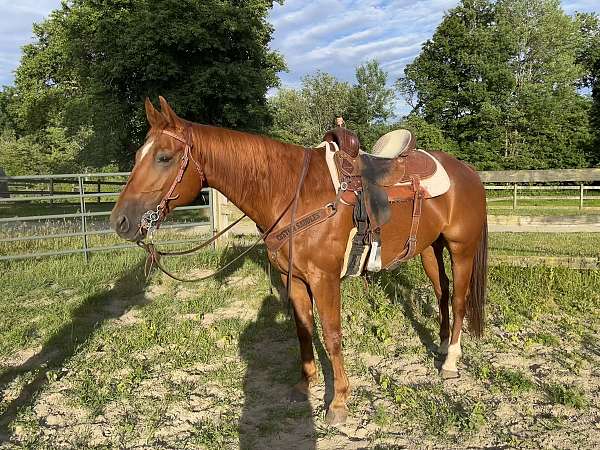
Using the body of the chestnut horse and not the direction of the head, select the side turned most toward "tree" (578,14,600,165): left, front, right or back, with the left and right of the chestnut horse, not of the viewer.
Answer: back

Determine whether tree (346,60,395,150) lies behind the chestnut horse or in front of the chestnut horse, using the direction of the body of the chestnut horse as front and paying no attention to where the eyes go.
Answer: behind

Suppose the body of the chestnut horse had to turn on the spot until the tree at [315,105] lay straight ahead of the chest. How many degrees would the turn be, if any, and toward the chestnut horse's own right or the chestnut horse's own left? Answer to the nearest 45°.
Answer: approximately 135° to the chestnut horse's own right

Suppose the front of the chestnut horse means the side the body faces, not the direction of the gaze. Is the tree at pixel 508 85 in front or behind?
behind

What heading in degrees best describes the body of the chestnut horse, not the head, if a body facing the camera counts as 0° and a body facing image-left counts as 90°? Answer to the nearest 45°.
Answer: approximately 45°
